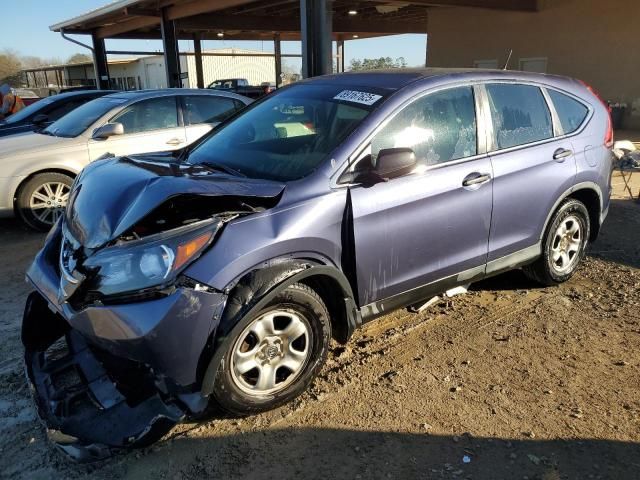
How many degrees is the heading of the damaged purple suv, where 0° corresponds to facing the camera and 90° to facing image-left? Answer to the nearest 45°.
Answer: approximately 45°

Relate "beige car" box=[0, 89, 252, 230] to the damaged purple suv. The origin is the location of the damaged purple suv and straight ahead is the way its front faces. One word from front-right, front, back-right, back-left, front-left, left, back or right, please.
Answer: right
